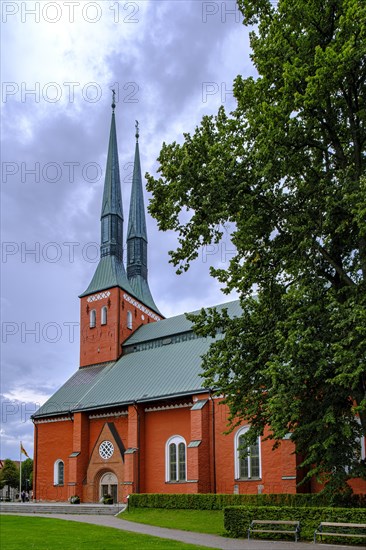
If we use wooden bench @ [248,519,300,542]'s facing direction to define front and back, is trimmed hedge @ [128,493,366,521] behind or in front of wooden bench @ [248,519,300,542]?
behind

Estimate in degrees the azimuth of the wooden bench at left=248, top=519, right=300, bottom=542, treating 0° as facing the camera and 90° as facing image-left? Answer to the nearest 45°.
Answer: approximately 0°

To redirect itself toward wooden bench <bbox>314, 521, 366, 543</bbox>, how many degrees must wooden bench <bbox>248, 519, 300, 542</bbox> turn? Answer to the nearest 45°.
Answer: approximately 45° to its left

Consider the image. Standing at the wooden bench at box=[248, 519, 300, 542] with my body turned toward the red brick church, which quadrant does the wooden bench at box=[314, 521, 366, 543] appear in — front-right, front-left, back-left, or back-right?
back-right

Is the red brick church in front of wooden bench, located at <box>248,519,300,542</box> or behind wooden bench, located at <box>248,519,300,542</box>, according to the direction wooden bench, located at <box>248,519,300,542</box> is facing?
behind
